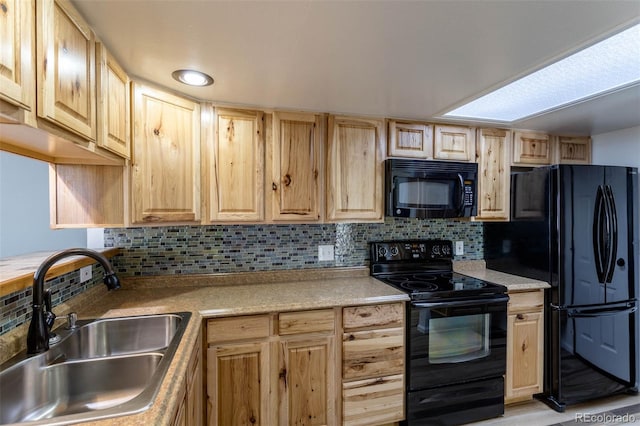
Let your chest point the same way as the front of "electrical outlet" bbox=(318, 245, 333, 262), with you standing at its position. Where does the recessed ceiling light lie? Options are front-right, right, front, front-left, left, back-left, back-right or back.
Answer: front-right

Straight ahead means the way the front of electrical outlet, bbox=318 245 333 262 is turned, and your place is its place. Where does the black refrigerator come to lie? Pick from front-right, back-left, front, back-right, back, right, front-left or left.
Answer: left

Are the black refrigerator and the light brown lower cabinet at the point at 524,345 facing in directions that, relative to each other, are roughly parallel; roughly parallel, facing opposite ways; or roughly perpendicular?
roughly parallel

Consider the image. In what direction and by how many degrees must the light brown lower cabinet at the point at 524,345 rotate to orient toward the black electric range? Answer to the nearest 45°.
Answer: approximately 90° to its right

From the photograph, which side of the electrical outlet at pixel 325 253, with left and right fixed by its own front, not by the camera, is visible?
front

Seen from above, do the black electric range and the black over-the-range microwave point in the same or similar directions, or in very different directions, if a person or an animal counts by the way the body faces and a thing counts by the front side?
same or similar directions

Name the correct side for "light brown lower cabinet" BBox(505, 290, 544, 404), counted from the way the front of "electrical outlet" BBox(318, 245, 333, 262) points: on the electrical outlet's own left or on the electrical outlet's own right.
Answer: on the electrical outlet's own left

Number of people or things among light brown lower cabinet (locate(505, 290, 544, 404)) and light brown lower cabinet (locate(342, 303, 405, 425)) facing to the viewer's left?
0

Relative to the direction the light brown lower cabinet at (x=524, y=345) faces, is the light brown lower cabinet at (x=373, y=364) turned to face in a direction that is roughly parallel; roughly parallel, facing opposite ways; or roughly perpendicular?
roughly parallel

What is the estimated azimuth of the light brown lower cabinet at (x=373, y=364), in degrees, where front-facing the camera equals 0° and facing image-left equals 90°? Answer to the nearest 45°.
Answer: approximately 315°

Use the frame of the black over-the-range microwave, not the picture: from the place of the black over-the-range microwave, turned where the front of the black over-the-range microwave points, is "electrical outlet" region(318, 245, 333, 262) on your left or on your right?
on your right

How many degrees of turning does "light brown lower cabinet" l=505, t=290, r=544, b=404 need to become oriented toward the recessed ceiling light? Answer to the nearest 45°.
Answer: approximately 90° to its right

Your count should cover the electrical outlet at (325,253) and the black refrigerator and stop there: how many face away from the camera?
0

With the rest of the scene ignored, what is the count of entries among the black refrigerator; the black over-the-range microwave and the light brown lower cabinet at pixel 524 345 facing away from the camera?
0

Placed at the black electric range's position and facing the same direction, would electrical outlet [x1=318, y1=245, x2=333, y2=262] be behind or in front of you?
behind

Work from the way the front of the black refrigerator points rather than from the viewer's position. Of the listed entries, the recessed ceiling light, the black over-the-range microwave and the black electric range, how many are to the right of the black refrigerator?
3
